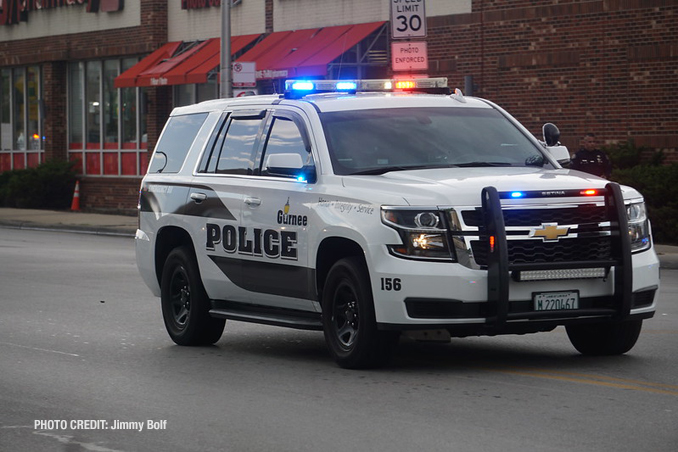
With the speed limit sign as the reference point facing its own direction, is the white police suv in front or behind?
in front

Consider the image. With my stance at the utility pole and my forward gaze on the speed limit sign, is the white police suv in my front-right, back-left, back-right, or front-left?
front-right

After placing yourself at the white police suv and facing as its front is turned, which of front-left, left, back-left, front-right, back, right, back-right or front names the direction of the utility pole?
back-left

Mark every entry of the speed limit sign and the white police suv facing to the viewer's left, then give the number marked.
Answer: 0

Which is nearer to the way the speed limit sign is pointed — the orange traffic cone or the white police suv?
the white police suv

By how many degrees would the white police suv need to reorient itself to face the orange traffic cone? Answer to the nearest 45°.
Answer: approximately 135° to its left

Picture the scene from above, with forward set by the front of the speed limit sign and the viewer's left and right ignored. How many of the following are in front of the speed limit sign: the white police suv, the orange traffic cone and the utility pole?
1

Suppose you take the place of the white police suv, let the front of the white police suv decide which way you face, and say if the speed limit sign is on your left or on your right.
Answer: on your left

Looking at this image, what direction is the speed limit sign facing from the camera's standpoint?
toward the camera
